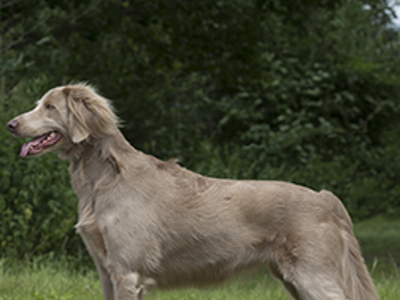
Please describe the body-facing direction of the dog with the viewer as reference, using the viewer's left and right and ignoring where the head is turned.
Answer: facing to the left of the viewer
